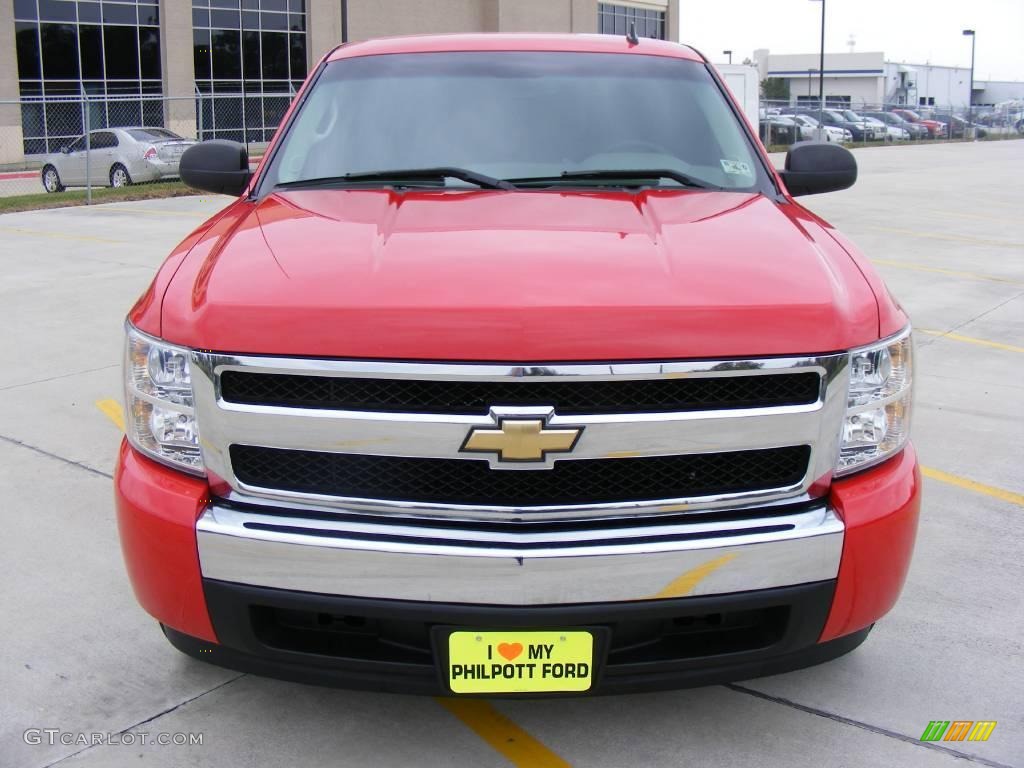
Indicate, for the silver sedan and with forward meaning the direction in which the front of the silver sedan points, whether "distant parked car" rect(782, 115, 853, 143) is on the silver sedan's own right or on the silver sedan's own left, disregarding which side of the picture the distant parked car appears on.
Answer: on the silver sedan's own right

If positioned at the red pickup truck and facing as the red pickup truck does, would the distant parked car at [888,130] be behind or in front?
behind

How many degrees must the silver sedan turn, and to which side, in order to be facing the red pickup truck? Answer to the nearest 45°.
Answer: approximately 135° to its left

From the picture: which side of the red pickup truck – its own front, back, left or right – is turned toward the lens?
front

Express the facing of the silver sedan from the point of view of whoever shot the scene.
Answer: facing away from the viewer and to the left of the viewer

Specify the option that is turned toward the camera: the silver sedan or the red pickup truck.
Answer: the red pickup truck

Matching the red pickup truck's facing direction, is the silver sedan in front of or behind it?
behind

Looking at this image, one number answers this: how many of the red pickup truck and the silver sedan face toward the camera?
1

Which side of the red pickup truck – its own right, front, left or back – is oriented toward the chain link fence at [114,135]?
back

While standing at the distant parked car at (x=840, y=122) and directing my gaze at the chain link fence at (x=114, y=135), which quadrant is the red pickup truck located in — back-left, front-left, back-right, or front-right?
front-left

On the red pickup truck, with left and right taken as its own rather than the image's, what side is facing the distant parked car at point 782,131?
back
